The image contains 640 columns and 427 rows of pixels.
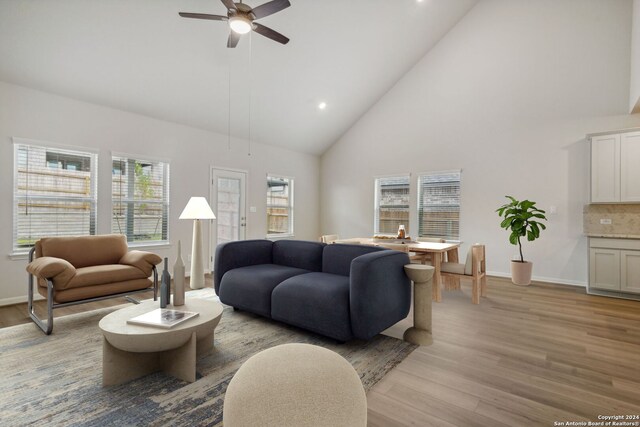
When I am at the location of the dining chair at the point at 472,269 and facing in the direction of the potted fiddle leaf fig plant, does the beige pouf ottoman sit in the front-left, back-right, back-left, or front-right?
back-right

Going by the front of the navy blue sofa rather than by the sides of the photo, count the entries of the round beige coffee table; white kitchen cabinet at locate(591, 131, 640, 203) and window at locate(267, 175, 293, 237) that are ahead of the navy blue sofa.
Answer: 1

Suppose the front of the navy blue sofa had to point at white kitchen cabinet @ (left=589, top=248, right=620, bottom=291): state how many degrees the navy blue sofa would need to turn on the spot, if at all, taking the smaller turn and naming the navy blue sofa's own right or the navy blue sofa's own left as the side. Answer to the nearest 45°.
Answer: approximately 135° to the navy blue sofa's own left

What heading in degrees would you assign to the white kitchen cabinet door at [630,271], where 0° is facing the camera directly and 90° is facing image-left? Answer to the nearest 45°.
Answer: approximately 0°

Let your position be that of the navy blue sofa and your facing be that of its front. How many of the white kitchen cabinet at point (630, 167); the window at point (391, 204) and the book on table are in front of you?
1

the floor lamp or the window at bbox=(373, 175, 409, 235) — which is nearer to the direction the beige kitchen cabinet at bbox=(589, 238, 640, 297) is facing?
the floor lamp

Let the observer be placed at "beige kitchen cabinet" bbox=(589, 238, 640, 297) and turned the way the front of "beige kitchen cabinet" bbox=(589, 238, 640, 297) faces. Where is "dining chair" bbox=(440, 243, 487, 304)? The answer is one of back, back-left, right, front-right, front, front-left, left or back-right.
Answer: front-right

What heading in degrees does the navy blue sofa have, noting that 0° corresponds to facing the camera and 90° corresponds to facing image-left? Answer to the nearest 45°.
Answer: approximately 45°

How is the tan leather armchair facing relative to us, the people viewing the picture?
facing the viewer and to the right of the viewer

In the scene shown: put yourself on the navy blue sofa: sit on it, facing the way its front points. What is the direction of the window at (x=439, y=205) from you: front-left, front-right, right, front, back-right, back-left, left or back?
back

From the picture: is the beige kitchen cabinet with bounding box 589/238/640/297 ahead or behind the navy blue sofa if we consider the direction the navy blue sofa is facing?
behind

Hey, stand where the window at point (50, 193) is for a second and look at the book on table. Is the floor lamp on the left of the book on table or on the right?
left

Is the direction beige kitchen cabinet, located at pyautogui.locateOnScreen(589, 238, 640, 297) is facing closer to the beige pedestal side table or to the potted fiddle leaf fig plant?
the beige pedestal side table
